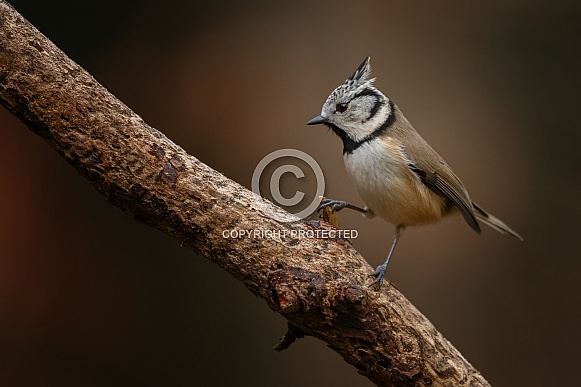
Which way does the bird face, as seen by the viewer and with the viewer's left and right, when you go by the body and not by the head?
facing to the left of the viewer
